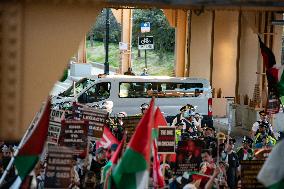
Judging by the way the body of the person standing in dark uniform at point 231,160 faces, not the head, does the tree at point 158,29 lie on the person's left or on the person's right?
on the person's right

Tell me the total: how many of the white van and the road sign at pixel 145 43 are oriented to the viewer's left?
1

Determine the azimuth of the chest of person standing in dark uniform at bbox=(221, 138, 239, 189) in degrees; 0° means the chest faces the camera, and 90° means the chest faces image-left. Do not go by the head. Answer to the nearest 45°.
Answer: approximately 45°

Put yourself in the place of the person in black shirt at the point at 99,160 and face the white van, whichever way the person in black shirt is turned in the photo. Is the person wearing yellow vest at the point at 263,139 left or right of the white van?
right

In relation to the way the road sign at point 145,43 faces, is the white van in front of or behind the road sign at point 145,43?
in front

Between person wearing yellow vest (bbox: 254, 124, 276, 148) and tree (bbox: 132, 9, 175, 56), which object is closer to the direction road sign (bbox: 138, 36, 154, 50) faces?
the person wearing yellow vest

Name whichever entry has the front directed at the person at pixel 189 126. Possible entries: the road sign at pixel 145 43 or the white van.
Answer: the road sign

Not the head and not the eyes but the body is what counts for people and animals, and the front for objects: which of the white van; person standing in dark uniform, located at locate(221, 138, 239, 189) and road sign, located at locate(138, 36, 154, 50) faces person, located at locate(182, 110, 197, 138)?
the road sign

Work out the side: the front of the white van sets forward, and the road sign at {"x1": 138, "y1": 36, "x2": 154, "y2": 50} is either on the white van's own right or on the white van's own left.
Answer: on the white van's own right

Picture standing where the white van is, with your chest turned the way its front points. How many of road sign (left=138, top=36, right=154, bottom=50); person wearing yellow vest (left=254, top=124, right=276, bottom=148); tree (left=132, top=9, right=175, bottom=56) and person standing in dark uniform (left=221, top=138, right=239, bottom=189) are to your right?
2

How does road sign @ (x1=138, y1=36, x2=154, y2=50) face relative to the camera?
toward the camera

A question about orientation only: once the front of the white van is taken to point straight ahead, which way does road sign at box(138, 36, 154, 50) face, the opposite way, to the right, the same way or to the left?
to the left

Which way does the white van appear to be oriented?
to the viewer's left

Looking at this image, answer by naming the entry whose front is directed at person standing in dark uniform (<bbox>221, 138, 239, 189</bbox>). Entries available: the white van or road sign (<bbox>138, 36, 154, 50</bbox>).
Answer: the road sign

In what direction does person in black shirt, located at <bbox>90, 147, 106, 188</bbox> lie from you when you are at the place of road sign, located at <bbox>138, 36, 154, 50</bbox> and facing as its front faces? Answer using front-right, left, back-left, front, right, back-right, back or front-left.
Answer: front

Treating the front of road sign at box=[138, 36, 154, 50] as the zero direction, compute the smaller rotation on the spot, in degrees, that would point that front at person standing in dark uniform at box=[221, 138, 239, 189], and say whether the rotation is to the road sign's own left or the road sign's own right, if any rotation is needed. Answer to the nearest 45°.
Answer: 0° — it already faces them
